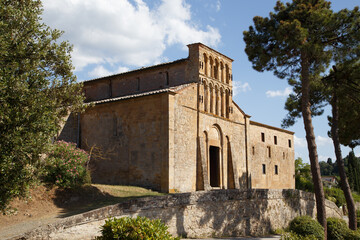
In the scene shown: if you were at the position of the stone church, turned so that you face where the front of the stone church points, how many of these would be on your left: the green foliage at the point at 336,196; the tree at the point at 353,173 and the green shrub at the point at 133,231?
2

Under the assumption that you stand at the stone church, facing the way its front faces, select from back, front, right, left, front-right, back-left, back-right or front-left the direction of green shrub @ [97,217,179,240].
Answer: front-right

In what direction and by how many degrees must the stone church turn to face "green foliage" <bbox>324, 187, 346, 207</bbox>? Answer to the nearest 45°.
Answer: approximately 90° to its left

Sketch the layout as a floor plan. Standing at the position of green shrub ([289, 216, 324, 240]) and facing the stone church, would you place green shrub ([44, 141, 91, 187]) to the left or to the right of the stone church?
left

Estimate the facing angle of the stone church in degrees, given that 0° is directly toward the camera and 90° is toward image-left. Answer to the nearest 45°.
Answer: approximately 315°

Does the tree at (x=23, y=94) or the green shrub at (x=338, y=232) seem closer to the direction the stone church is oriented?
the green shrub

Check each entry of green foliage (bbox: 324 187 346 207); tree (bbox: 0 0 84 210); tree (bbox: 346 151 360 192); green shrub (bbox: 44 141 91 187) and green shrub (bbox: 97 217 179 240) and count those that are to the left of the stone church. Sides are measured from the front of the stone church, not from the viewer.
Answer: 2

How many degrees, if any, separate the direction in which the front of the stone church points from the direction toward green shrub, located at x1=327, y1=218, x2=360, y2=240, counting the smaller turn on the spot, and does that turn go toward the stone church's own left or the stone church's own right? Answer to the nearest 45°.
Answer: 0° — it already faces it

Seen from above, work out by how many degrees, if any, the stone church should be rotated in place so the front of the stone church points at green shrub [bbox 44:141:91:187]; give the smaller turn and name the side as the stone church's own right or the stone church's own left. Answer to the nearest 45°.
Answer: approximately 90° to the stone church's own right

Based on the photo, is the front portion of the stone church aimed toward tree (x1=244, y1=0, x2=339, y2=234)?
yes

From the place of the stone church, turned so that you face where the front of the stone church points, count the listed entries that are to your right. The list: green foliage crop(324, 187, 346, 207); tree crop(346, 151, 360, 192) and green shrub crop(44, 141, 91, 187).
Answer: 1

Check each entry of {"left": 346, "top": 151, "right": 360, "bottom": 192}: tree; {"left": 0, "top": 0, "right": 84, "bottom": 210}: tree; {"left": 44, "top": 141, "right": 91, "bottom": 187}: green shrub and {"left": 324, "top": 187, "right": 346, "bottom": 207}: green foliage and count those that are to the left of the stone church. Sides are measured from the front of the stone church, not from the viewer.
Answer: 2

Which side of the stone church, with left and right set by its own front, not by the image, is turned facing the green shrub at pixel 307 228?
front

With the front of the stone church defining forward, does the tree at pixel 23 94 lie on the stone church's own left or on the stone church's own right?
on the stone church's own right

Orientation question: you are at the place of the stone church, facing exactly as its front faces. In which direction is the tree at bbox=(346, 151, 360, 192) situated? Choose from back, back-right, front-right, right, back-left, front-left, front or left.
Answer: left

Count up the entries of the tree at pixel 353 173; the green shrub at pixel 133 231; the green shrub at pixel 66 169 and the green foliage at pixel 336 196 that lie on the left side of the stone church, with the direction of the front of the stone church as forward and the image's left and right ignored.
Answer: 2
